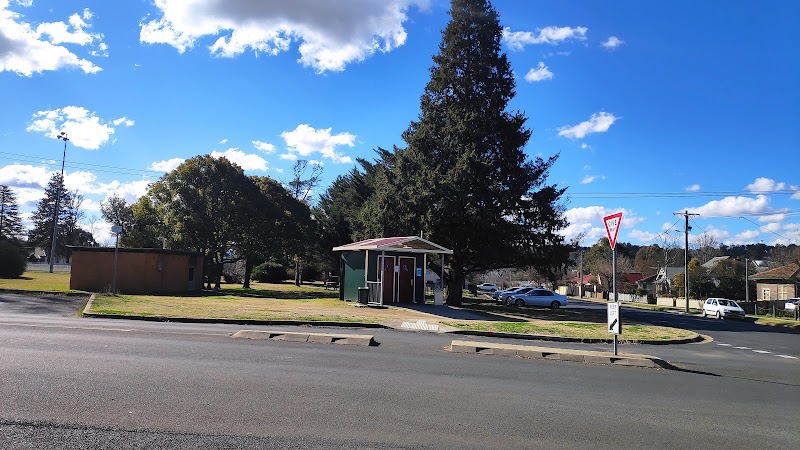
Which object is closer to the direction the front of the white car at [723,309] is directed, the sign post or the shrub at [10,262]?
the sign post

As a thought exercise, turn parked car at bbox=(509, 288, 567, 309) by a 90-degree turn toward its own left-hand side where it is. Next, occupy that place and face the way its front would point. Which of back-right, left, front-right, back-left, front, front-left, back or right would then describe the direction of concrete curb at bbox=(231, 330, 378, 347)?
front

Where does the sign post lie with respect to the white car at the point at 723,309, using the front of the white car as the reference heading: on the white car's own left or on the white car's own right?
on the white car's own right

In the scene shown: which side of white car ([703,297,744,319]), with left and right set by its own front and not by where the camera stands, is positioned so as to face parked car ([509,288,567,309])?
right

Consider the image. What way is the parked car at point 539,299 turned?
to the viewer's left

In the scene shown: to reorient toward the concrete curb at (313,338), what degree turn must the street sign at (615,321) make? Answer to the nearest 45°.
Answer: approximately 90° to its right

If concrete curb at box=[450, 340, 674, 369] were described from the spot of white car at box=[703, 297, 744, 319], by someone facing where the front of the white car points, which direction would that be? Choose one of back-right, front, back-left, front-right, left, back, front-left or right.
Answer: front-right

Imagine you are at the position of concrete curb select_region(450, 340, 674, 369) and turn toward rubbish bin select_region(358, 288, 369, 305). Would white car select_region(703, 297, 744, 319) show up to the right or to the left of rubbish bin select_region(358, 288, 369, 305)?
right

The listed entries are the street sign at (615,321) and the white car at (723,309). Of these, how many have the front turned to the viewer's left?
0

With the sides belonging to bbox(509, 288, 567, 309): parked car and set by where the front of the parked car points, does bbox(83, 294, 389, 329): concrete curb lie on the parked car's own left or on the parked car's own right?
on the parked car's own left

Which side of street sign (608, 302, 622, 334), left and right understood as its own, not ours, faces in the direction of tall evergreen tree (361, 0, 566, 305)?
back

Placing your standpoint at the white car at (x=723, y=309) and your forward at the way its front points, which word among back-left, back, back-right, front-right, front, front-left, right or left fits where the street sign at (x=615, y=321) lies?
front-right

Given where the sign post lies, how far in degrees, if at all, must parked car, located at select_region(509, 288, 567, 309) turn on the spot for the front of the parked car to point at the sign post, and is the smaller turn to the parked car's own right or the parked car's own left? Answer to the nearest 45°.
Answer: approximately 90° to the parked car's own left

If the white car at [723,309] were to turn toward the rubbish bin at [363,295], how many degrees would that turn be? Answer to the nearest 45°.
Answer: approximately 90° to its right
